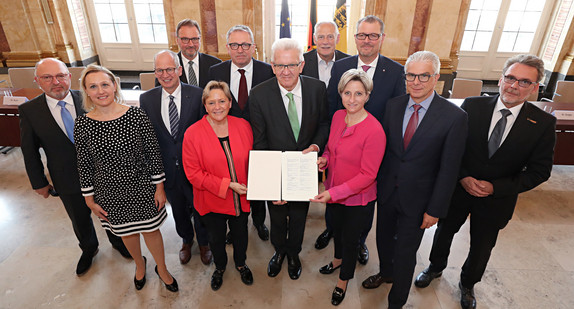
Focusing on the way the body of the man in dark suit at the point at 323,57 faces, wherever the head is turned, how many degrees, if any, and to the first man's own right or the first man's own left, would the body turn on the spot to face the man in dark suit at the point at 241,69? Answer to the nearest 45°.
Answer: approximately 45° to the first man's own right

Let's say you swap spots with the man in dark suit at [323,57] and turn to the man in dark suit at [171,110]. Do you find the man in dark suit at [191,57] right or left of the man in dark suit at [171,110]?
right

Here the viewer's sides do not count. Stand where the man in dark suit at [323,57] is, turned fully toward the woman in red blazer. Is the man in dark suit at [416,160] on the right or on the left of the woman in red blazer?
left

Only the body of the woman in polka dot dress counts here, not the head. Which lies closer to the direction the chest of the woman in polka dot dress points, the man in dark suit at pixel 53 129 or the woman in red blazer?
the woman in red blazer

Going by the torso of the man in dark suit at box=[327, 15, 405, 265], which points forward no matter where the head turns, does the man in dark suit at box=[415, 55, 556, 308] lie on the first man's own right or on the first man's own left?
on the first man's own left

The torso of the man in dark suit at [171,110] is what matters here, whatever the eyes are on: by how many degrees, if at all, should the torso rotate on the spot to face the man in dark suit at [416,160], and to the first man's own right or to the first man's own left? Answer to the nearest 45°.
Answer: approximately 45° to the first man's own left
